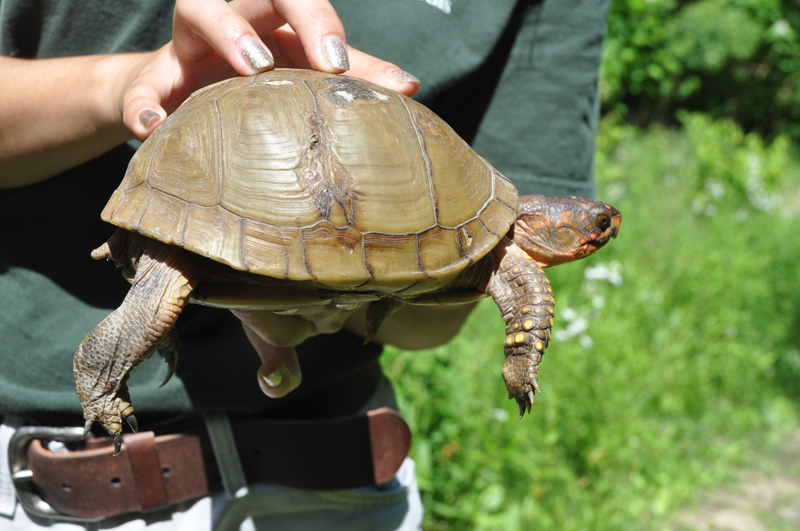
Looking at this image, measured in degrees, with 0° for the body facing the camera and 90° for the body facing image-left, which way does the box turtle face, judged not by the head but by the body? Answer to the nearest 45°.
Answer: approximately 270°

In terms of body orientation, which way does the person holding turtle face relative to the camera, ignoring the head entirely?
toward the camera
